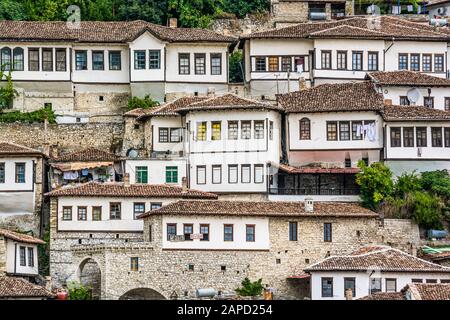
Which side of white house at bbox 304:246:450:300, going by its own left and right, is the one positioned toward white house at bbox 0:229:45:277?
right

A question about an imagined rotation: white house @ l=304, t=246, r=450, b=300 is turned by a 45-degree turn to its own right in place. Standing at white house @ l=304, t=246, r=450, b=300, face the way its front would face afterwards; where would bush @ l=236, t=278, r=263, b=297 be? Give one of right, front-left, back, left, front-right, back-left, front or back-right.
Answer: front-right

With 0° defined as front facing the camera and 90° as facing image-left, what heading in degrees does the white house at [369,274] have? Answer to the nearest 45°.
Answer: approximately 0°

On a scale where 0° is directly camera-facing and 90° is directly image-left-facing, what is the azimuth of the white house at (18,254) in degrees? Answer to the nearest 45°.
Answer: approximately 315°
